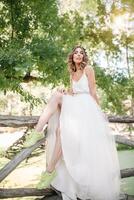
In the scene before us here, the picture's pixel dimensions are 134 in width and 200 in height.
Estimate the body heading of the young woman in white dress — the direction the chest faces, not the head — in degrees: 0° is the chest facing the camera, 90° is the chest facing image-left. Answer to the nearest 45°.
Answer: approximately 45°
